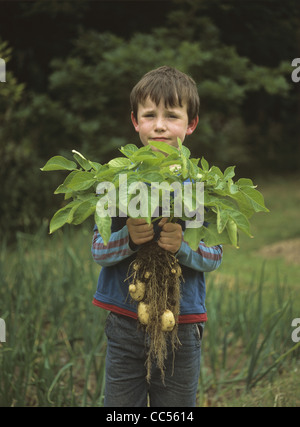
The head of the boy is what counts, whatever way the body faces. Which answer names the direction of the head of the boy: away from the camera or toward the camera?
toward the camera

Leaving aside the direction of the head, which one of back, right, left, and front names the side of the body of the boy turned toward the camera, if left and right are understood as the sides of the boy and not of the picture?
front
